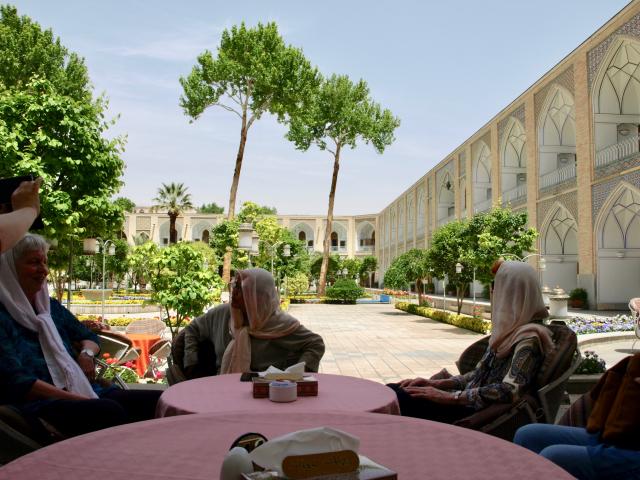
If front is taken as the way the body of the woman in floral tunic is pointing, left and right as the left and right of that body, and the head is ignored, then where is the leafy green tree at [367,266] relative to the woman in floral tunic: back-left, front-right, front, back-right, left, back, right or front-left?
right

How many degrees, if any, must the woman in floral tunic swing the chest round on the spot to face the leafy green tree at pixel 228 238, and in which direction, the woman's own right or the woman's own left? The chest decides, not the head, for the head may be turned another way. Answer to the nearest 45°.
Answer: approximately 45° to the woman's own right

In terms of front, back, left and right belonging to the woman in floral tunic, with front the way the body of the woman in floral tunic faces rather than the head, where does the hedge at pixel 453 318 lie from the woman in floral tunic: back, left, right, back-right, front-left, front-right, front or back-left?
right

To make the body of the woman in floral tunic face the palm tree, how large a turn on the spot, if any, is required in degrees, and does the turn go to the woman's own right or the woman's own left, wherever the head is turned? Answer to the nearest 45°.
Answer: approximately 45° to the woman's own right

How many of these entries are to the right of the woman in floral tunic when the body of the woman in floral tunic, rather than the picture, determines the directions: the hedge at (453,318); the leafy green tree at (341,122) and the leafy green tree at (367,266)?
3

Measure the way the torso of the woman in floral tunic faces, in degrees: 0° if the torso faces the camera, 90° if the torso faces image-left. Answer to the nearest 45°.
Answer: approximately 90°

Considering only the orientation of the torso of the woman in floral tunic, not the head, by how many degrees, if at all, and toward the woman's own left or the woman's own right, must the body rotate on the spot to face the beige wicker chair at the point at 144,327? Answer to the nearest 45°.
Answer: approximately 45° to the woman's own right

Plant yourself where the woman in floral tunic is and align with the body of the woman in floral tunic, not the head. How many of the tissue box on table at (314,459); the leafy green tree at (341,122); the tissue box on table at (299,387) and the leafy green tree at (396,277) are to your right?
2

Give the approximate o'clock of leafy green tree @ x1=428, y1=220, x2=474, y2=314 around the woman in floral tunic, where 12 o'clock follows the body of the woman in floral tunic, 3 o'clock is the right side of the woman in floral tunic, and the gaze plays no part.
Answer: The leafy green tree is roughly at 3 o'clock from the woman in floral tunic.

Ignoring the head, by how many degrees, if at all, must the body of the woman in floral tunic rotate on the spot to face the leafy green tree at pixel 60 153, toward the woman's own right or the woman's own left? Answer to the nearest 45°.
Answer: approximately 45° to the woman's own right

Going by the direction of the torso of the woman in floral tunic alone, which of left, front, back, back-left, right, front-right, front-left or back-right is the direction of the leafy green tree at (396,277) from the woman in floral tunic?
right

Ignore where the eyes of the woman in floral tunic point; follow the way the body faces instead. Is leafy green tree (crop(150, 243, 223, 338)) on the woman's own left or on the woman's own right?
on the woman's own right

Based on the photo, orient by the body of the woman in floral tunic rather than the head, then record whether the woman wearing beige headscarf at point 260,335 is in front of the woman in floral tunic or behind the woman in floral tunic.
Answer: in front

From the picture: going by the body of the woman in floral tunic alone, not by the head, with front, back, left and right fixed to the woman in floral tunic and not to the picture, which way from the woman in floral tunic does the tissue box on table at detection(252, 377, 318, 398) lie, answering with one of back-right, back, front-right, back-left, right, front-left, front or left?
front-left
